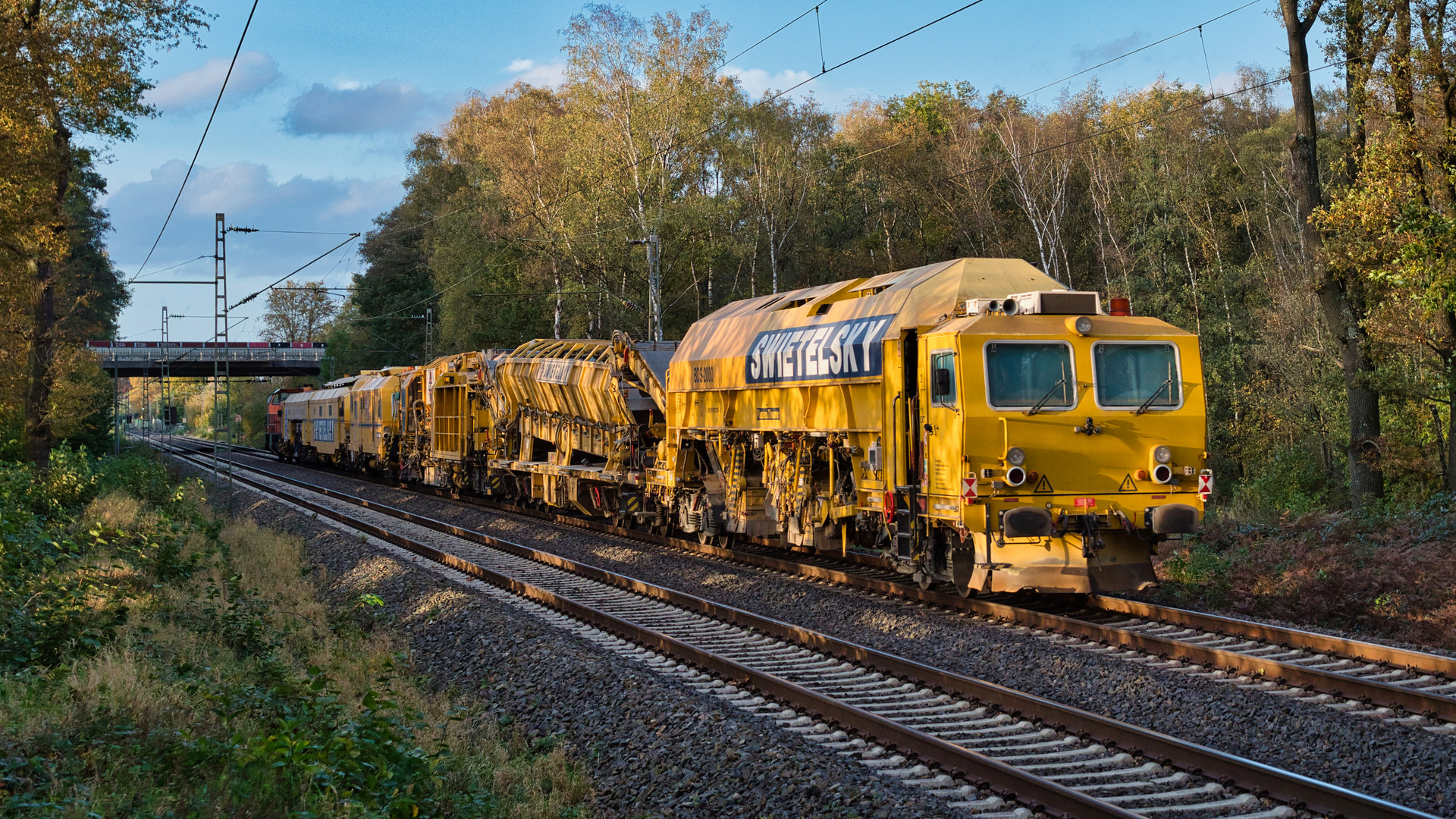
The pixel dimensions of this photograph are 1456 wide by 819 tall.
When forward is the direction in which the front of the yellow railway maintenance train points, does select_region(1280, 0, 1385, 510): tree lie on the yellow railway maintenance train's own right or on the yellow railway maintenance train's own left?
on the yellow railway maintenance train's own left

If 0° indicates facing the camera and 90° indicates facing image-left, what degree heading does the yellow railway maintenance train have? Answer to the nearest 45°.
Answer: approximately 315°

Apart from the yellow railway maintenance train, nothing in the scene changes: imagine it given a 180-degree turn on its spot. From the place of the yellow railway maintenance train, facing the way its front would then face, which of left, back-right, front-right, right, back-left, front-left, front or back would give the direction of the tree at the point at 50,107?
front

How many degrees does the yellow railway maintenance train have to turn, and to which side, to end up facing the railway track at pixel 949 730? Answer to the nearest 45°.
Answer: approximately 45° to its right
